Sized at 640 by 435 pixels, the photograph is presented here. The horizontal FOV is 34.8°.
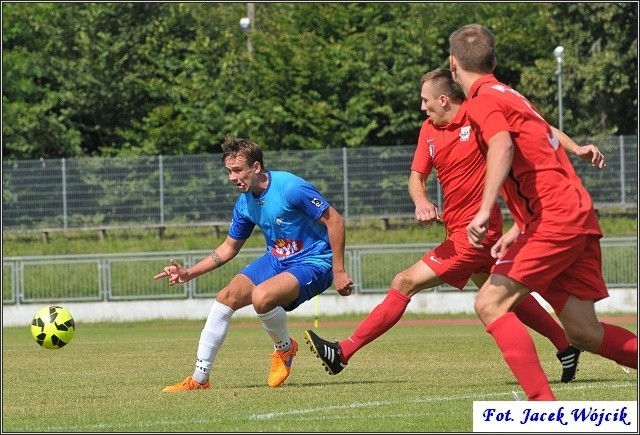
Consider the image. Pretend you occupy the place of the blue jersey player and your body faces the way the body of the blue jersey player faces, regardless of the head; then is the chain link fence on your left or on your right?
on your right

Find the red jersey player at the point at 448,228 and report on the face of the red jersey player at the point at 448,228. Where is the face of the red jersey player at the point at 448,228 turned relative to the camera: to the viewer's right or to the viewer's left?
to the viewer's left

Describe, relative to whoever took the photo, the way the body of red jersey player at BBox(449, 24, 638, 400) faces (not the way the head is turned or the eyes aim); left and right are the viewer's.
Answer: facing away from the viewer and to the left of the viewer

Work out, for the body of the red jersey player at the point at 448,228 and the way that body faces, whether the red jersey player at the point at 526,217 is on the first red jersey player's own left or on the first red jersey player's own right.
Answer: on the first red jersey player's own left

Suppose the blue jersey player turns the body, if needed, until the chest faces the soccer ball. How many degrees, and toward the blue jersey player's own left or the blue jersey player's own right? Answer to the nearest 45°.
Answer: approximately 90° to the blue jersey player's own right

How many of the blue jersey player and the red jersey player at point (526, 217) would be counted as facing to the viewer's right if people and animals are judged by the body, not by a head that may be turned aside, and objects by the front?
0

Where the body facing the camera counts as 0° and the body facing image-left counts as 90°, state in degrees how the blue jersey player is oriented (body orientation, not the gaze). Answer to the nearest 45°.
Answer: approximately 45°

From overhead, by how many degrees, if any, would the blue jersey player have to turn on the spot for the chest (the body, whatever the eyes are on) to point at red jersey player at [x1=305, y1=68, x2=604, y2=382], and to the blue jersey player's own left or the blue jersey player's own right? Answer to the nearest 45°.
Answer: approximately 135° to the blue jersey player's own left

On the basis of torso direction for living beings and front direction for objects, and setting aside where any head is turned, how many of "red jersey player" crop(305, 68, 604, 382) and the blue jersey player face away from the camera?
0

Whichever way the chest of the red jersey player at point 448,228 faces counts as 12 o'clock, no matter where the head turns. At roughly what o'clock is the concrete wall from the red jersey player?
The concrete wall is roughly at 4 o'clock from the red jersey player.

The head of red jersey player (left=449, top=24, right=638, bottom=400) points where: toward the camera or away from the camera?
away from the camera
